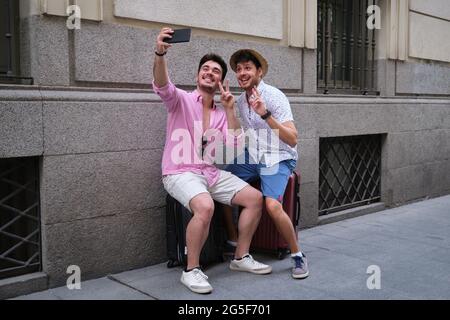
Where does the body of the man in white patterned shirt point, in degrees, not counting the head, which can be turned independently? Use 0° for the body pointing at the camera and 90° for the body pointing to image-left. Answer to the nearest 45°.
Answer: approximately 45°

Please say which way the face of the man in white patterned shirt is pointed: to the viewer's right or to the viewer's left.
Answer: to the viewer's left

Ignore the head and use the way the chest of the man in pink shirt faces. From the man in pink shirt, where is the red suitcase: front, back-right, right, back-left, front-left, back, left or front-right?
left

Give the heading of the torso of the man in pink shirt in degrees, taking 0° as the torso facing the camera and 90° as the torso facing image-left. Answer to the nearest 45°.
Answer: approximately 315°

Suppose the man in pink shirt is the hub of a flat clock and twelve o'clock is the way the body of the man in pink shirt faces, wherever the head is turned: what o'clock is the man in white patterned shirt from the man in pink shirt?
The man in white patterned shirt is roughly at 10 o'clock from the man in pink shirt.

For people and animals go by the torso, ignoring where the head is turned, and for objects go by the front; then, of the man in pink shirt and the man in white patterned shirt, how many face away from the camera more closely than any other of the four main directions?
0
